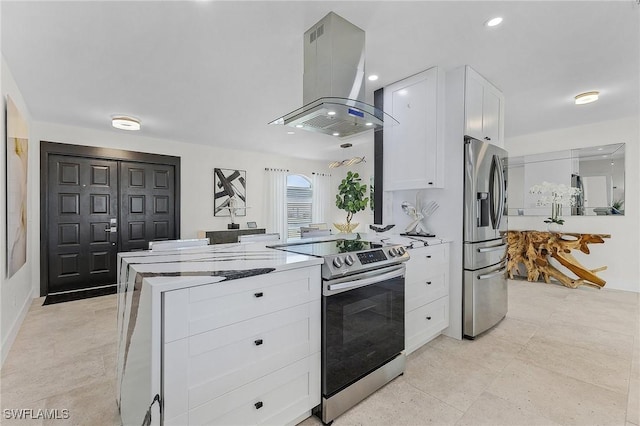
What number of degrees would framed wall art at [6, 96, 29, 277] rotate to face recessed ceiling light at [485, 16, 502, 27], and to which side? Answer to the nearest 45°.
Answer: approximately 45° to its right

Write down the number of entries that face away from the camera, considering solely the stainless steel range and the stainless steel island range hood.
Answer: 0

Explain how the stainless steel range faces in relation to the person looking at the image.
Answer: facing the viewer and to the right of the viewer

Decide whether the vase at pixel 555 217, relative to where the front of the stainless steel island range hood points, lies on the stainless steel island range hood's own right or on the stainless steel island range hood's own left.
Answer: on the stainless steel island range hood's own left

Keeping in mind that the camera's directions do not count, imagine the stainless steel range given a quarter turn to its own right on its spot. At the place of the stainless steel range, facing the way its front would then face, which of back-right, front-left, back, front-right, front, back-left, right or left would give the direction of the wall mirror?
back

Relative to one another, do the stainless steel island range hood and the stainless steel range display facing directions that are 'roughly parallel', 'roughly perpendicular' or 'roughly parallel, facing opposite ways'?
roughly parallel

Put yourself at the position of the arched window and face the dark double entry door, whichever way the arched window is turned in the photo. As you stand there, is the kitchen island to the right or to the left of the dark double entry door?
left

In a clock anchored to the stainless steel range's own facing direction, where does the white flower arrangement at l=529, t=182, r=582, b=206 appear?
The white flower arrangement is roughly at 9 o'clock from the stainless steel range.

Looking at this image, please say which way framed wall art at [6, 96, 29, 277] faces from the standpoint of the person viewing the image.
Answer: facing to the right of the viewer

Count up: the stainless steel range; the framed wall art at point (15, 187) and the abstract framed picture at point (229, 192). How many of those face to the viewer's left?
0

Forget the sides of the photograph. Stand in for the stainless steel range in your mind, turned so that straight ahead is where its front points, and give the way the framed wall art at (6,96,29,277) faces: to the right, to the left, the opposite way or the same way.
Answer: to the left
